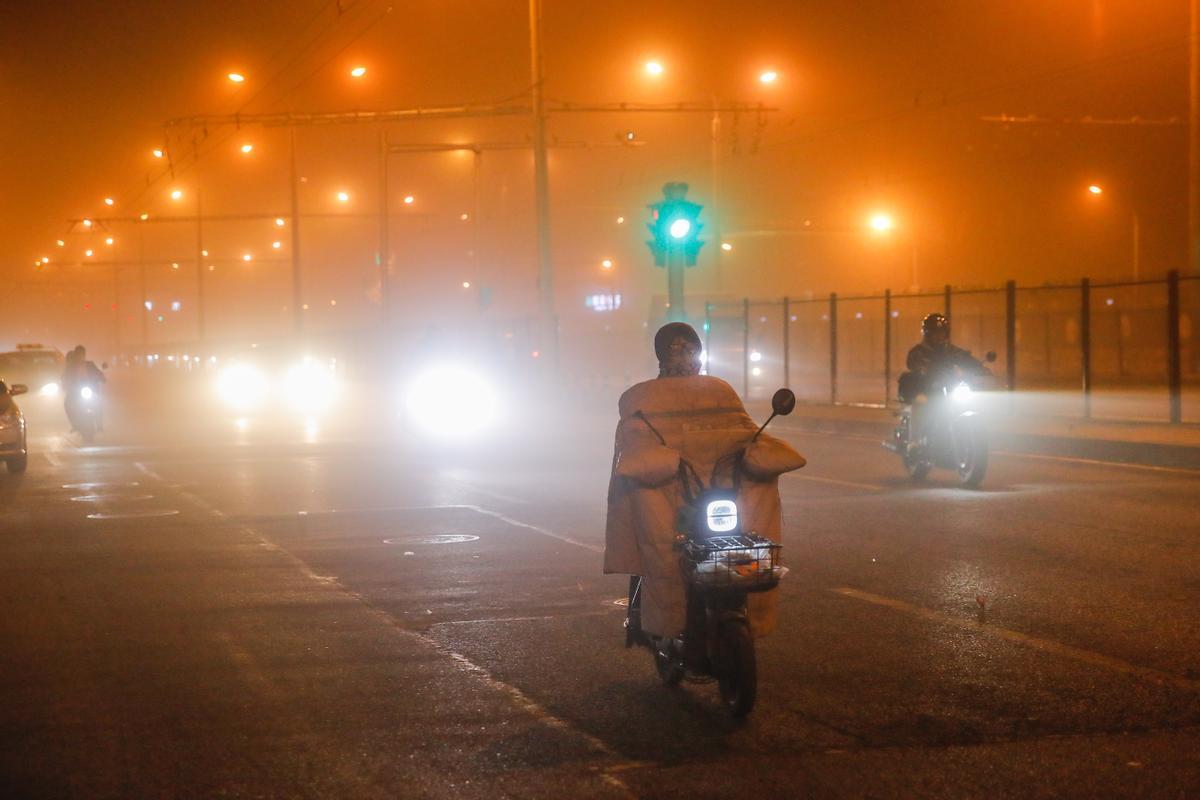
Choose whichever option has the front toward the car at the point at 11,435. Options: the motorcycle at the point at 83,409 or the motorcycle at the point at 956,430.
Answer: the motorcycle at the point at 83,409

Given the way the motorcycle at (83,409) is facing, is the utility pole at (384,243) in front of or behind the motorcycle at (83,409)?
behind

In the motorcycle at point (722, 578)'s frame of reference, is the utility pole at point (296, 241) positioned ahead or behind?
behind

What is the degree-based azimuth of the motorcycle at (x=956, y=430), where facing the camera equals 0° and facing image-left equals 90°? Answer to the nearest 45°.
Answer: approximately 315°

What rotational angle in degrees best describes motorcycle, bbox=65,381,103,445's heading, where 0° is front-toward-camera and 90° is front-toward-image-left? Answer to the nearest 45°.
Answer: approximately 0°

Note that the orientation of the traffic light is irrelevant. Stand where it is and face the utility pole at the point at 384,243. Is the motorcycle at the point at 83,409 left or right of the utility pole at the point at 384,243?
left

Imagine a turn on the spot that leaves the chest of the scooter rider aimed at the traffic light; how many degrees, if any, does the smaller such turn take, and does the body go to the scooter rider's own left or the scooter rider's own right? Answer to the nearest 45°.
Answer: approximately 135° to the scooter rider's own left
